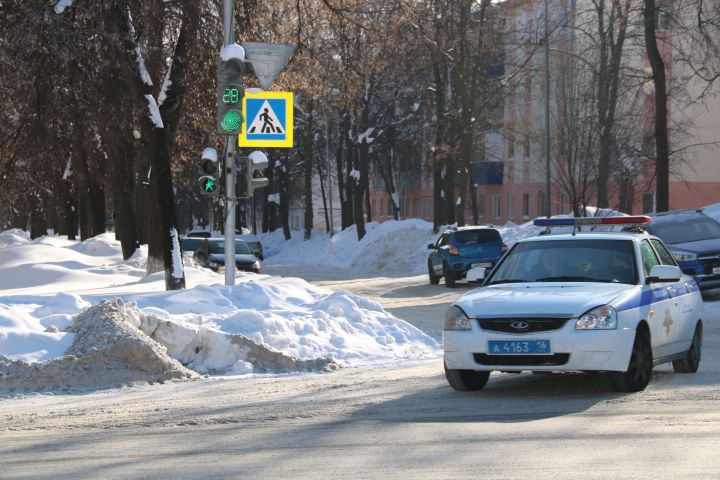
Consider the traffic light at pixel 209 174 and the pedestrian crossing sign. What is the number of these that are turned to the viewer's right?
0

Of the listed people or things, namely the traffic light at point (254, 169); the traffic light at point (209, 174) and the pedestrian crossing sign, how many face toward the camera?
2

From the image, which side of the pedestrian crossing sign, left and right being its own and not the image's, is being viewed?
front

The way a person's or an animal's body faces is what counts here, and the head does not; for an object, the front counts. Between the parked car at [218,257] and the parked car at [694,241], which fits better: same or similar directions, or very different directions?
same or similar directions

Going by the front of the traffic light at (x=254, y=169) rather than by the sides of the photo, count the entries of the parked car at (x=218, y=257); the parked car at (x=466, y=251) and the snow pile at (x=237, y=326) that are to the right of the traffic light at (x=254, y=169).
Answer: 1

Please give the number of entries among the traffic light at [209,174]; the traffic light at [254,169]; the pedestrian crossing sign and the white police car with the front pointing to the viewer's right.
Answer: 1

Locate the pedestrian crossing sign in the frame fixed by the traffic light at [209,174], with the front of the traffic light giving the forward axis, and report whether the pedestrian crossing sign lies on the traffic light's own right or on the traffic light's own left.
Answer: on the traffic light's own left

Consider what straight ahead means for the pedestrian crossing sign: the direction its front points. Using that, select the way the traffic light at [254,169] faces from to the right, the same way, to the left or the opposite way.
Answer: to the left

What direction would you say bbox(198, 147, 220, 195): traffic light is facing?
toward the camera

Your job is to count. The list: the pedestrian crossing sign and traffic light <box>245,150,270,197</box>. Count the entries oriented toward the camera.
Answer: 1

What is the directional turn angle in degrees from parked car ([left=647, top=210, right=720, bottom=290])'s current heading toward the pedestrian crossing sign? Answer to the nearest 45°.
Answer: approximately 90° to its right

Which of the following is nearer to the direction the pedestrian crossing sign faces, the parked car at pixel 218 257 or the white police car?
the white police car

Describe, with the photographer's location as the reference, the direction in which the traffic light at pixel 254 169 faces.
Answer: facing to the right of the viewer

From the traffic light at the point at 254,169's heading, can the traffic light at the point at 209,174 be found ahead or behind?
behind

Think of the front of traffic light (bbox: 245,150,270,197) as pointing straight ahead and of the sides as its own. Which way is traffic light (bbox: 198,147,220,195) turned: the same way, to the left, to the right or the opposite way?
to the right
